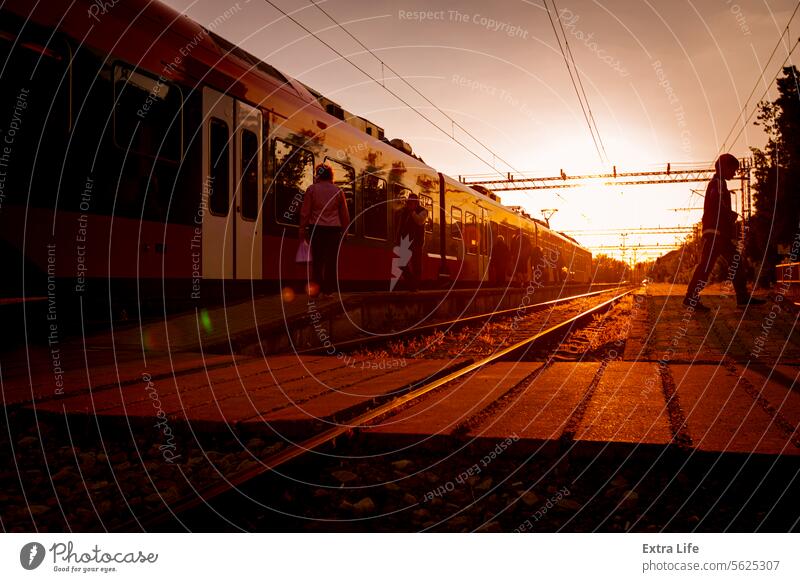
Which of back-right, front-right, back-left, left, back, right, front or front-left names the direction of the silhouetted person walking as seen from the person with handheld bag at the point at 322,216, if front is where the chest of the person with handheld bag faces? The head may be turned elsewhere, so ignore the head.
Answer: right

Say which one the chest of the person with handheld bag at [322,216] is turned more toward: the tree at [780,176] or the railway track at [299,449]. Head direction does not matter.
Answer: the tree

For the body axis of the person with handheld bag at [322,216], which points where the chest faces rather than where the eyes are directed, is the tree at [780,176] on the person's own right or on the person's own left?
on the person's own right

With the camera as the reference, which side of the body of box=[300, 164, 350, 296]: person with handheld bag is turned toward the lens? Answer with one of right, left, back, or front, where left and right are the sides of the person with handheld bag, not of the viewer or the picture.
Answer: back

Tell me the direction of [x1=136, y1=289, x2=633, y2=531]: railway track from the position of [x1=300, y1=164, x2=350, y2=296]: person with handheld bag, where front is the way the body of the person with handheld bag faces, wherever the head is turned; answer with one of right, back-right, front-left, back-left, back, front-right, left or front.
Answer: back
